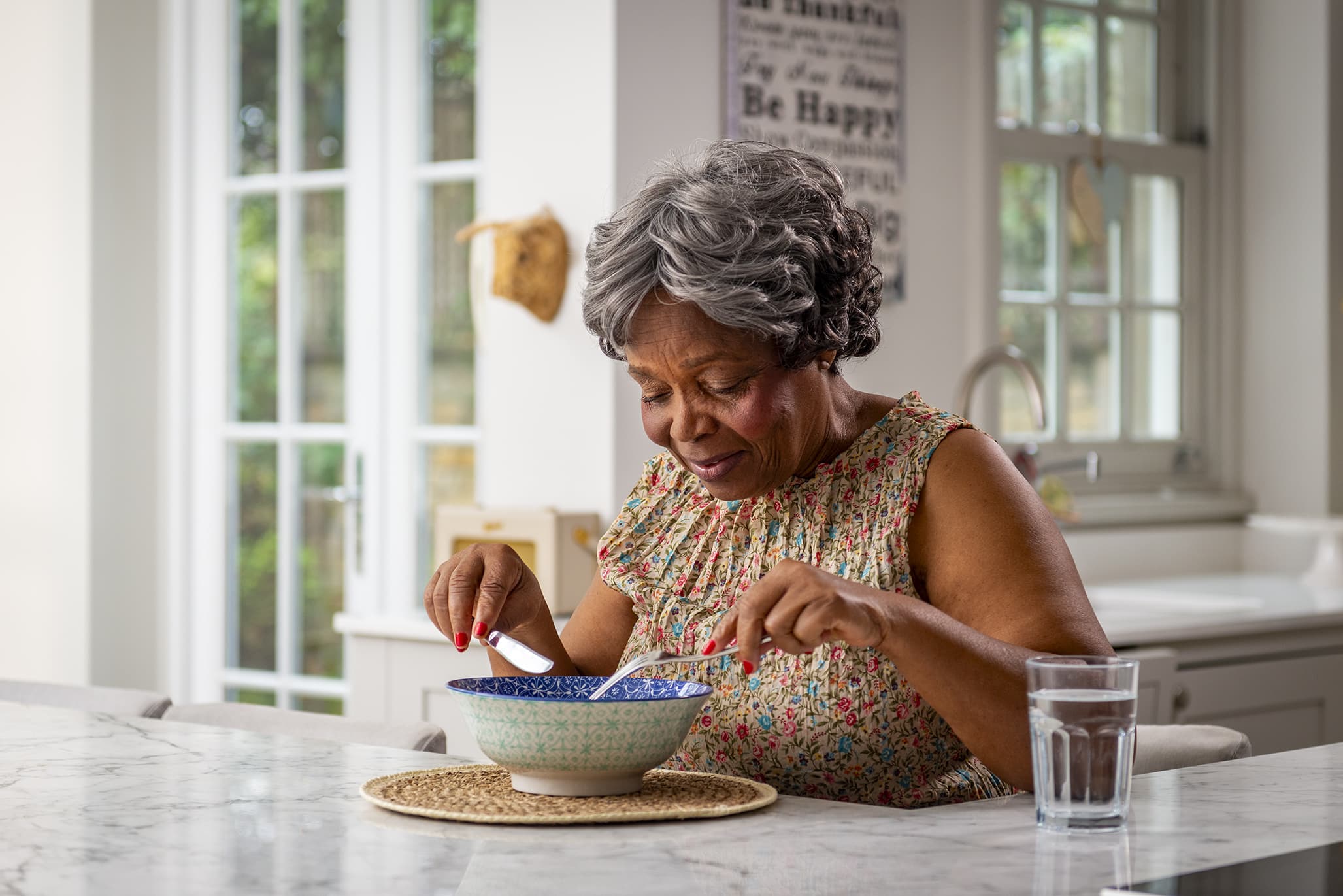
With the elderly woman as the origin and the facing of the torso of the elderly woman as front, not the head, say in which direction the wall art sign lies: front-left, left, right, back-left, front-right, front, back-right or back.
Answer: back-right

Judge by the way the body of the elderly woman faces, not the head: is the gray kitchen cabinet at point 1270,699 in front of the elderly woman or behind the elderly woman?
behind

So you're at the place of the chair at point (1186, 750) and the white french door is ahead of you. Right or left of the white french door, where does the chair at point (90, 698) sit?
left

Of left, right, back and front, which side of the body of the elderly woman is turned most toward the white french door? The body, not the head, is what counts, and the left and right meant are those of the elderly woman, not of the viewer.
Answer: right

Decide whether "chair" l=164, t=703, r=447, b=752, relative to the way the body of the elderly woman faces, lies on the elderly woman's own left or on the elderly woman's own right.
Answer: on the elderly woman's own right

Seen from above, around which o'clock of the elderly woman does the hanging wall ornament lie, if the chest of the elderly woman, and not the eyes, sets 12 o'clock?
The hanging wall ornament is roughly at 4 o'clock from the elderly woman.

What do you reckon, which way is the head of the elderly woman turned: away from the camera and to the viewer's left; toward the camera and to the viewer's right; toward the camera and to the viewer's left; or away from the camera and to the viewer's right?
toward the camera and to the viewer's left

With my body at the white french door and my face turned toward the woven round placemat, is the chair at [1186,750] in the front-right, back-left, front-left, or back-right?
front-left

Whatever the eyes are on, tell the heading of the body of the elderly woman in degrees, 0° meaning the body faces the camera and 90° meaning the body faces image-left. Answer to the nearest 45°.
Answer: approximately 45°

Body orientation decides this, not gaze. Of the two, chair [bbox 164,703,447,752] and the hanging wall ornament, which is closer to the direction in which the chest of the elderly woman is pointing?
the chair
